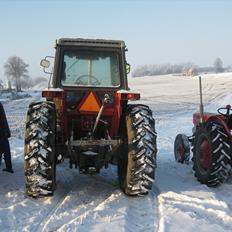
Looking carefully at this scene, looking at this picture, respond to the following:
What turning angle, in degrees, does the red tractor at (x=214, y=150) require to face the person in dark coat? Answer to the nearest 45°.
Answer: approximately 45° to its left

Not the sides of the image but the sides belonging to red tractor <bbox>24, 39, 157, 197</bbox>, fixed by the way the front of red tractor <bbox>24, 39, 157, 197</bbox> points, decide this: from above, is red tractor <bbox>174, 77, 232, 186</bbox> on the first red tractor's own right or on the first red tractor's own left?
on the first red tractor's own right

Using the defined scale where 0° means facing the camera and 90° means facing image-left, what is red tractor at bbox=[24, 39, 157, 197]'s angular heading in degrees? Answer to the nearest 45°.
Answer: approximately 180°

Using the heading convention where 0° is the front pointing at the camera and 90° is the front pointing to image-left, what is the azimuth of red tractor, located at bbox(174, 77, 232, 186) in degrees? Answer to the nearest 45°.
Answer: approximately 135°

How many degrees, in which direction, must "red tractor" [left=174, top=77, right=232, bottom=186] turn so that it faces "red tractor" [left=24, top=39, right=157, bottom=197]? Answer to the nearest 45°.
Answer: approximately 45° to its left

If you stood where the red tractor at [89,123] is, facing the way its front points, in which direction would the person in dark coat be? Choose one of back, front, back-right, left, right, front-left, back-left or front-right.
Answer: front-left
